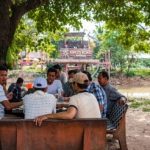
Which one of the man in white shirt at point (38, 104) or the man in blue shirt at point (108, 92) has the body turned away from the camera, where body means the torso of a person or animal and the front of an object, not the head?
the man in white shirt

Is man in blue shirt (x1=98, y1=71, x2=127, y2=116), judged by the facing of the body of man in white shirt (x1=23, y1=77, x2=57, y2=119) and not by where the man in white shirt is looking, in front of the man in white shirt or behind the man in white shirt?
in front

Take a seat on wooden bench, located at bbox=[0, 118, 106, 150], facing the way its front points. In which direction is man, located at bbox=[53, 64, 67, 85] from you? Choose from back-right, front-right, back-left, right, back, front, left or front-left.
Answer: front

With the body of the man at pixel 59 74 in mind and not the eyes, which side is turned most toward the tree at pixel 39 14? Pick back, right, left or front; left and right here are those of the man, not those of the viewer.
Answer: right

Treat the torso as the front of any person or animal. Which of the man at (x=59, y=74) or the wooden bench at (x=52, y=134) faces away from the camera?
the wooden bench

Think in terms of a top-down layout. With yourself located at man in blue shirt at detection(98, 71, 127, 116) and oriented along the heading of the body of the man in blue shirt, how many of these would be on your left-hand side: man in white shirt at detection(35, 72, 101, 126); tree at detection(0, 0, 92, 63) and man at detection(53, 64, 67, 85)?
1

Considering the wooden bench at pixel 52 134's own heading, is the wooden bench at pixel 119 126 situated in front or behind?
in front

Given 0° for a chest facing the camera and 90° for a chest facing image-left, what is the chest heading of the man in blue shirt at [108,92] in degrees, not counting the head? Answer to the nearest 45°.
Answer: approximately 90°

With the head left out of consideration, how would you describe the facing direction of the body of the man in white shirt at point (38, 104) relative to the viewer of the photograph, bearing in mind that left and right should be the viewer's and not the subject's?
facing away from the viewer

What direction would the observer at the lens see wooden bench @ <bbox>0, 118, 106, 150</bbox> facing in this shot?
facing away from the viewer

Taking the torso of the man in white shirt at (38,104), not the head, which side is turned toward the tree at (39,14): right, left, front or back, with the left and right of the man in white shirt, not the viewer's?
front
